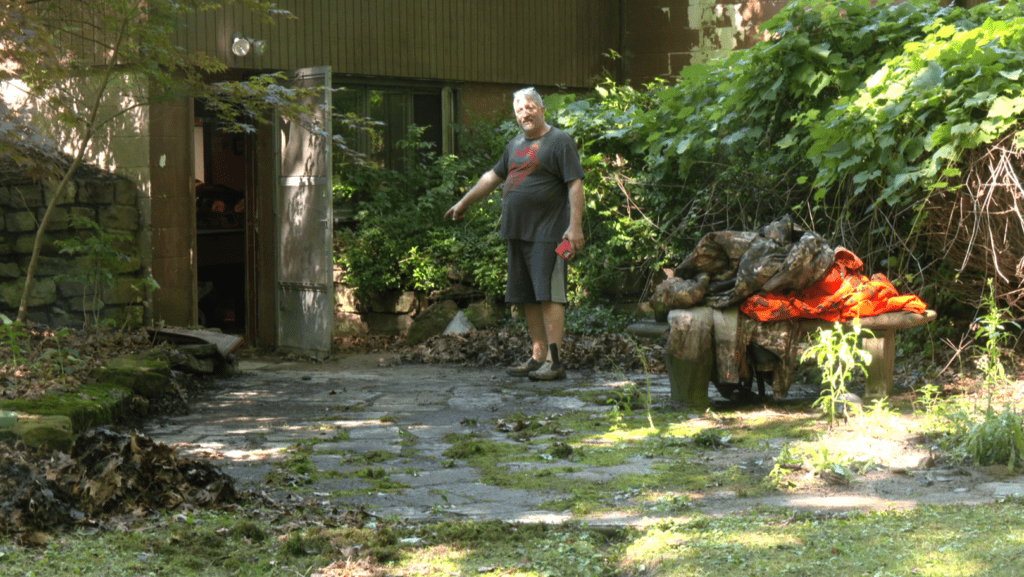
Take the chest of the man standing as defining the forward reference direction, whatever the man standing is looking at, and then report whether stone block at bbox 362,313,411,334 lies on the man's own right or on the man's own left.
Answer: on the man's own right

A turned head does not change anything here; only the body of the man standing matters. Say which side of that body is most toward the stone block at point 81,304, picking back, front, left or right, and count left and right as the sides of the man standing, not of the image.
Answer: right

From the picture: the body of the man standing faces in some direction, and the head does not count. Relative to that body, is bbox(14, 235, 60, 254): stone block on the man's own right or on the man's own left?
on the man's own right

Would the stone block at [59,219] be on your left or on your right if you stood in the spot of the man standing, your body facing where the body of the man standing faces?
on your right

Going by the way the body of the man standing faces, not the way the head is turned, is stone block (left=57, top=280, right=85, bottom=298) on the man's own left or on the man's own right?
on the man's own right

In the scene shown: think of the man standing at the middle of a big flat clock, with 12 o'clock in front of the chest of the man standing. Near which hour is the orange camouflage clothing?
The orange camouflage clothing is roughly at 9 o'clock from the man standing.

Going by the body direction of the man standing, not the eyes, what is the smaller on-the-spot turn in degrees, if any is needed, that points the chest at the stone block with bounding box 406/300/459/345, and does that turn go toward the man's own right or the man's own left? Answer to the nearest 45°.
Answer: approximately 135° to the man's own right

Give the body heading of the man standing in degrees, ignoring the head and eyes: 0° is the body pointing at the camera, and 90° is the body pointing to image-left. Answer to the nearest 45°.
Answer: approximately 45°

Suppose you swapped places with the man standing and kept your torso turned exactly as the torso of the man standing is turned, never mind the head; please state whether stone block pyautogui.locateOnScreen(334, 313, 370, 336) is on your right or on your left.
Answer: on your right

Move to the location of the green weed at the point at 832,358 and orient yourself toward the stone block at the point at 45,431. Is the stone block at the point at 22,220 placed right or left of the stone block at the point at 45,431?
right

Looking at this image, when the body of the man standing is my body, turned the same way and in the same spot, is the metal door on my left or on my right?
on my right
